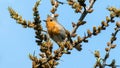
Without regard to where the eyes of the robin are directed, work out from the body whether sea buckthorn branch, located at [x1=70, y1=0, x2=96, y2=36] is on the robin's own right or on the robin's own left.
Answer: on the robin's own left
